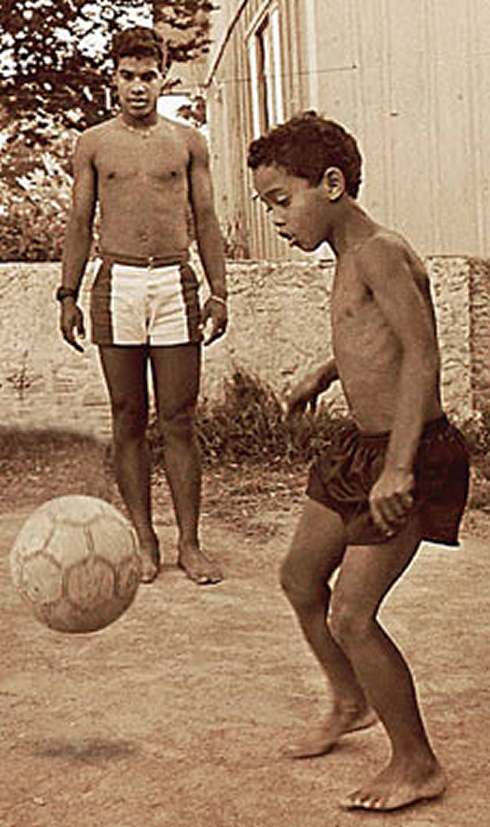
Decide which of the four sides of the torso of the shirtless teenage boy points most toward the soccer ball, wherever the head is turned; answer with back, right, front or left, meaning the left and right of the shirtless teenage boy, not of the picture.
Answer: front

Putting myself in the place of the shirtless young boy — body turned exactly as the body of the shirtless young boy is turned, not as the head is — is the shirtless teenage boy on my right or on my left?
on my right

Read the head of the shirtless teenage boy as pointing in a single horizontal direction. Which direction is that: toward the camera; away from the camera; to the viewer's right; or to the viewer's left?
toward the camera

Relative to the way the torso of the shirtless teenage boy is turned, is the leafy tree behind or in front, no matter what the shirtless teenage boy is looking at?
behind

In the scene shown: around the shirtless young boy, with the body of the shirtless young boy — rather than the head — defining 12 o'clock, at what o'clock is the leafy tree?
The leafy tree is roughly at 4 o'clock from the shirtless young boy.

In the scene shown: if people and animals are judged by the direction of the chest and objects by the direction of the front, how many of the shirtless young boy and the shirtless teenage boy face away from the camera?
0

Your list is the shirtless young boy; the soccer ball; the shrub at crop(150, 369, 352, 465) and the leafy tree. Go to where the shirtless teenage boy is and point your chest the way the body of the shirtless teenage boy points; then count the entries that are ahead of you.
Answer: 2

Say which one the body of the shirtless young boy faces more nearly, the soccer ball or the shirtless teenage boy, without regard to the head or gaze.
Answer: the soccer ball

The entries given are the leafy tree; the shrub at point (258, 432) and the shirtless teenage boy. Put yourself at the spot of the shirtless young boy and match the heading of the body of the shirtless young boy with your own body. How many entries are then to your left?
0

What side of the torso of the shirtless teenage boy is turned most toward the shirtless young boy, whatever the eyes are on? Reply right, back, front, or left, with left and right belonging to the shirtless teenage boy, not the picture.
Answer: front

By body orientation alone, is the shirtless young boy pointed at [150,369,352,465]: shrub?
no

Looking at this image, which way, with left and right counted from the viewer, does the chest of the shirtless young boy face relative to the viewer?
facing the viewer and to the left of the viewer

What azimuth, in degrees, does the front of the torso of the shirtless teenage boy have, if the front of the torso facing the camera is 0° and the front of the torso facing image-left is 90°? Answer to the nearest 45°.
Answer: approximately 0°

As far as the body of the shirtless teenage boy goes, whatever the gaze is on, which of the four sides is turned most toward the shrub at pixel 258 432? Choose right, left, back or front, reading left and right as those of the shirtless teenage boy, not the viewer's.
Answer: back
